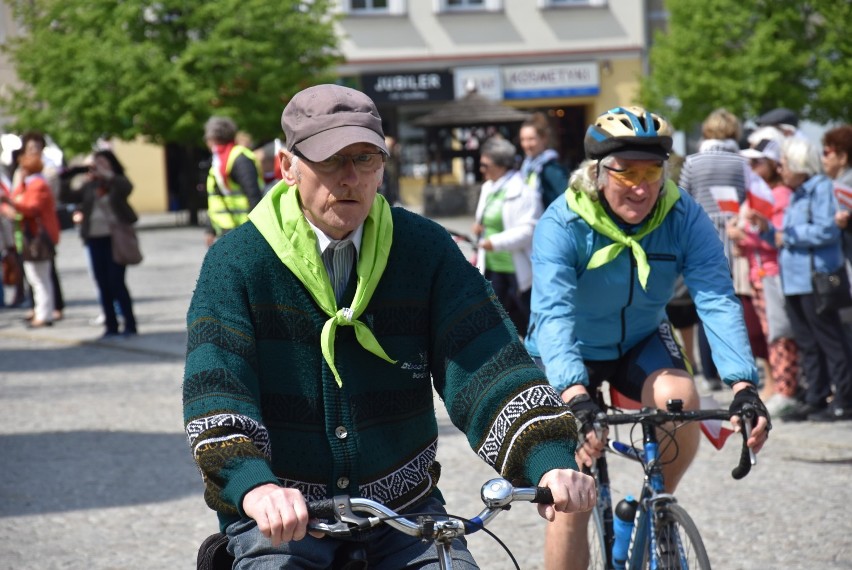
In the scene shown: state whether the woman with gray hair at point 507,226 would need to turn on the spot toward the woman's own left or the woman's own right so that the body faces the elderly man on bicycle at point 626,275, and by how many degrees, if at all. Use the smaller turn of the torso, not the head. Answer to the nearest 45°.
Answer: approximately 45° to the woman's own left

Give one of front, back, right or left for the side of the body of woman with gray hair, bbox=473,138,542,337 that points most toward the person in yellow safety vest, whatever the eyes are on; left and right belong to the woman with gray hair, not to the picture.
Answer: right

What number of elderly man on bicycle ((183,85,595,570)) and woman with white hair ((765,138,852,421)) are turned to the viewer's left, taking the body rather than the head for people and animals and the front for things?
1

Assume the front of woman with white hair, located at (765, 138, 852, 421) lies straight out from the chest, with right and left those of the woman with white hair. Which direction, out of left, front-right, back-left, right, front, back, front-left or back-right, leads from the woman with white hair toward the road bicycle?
left

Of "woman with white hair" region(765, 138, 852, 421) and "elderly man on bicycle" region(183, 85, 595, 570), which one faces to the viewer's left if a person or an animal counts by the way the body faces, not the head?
the woman with white hair

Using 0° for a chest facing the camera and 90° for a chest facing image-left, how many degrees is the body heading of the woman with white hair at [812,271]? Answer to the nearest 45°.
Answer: approximately 90°

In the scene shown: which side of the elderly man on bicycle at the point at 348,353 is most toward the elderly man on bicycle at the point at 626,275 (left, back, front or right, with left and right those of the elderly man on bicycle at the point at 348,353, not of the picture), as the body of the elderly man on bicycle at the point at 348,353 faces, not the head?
left

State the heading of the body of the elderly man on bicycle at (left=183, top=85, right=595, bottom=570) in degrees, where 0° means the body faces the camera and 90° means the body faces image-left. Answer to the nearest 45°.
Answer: approximately 315°

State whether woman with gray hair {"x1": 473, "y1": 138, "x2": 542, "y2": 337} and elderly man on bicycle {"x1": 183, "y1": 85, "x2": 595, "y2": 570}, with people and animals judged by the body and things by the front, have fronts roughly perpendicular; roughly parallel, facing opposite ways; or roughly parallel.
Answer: roughly perpendicular

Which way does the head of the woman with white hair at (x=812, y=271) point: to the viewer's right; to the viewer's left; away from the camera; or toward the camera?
to the viewer's left

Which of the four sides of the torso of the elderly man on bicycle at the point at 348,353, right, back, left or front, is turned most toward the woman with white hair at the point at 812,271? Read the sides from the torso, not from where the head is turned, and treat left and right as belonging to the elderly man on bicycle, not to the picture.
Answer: back

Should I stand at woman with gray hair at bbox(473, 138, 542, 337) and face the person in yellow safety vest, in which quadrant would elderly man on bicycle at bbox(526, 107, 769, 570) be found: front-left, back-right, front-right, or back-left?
back-left

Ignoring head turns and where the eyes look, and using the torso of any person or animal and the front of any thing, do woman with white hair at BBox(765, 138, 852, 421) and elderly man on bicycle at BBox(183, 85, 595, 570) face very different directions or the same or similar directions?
very different directions

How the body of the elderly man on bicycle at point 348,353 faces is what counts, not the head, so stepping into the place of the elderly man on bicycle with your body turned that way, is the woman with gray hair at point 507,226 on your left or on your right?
on your left
